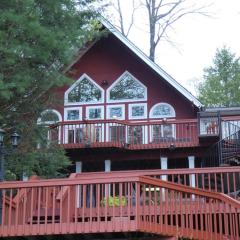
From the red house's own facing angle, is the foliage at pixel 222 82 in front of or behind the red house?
behind

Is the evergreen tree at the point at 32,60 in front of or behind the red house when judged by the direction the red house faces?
in front

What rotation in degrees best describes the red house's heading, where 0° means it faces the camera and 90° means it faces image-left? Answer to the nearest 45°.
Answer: approximately 0°
